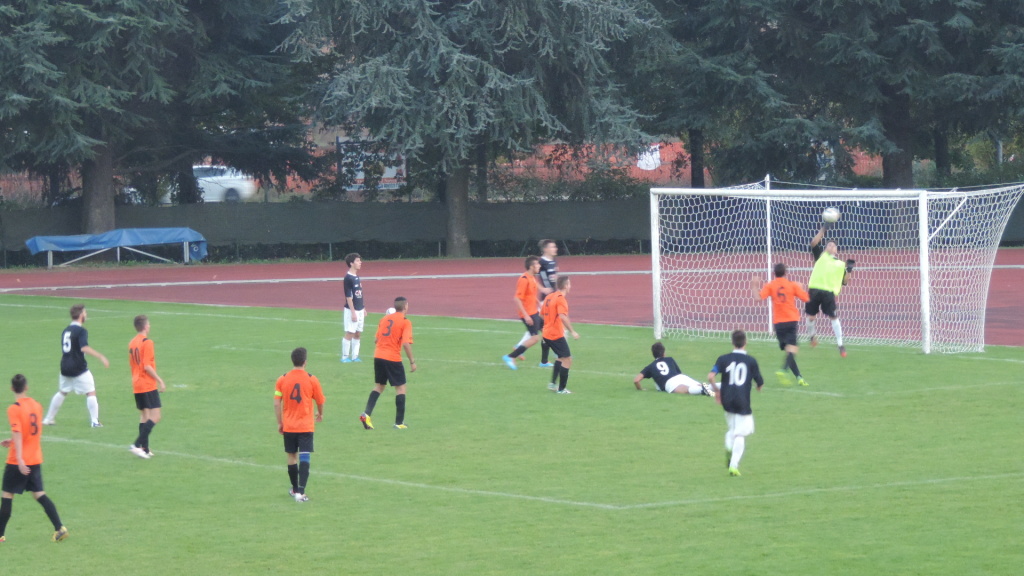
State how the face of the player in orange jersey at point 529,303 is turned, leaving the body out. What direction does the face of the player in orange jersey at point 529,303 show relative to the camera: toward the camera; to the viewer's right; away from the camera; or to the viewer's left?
to the viewer's right

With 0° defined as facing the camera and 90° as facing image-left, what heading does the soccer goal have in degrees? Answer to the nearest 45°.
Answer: approximately 45°

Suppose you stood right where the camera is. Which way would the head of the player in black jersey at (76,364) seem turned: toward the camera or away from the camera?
away from the camera

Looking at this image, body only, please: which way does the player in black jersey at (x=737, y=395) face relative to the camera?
away from the camera

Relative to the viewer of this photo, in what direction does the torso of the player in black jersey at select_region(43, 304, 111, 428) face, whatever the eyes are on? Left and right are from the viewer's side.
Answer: facing away from the viewer and to the right of the viewer

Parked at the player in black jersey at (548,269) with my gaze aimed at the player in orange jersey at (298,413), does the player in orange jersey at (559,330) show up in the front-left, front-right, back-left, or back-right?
front-left

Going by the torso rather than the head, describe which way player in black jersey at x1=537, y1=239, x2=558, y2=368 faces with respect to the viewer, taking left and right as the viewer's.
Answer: facing the viewer and to the right of the viewer

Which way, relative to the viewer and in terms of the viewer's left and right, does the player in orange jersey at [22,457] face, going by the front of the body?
facing away from the viewer and to the left of the viewer

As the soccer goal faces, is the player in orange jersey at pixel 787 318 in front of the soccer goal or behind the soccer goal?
in front

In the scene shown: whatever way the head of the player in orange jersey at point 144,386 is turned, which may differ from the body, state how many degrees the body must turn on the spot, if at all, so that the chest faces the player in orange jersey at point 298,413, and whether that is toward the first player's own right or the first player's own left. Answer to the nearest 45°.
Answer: approximately 90° to the first player's own right

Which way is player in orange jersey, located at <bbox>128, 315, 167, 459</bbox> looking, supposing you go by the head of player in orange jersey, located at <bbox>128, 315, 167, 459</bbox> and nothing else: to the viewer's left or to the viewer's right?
to the viewer's right

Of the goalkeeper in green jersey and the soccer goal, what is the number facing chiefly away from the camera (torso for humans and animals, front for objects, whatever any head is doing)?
0

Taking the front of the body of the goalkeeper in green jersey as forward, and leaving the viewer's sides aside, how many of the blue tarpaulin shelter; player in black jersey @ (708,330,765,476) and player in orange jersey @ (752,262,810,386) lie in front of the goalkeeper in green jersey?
2

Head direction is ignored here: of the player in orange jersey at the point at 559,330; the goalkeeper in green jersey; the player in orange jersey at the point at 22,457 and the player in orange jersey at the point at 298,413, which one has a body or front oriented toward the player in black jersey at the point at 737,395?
the goalkeeper in green jersey

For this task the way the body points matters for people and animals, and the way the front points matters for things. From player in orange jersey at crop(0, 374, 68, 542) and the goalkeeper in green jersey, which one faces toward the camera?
the goalkeeper in green jersey

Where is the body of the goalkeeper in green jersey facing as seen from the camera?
toward the camera

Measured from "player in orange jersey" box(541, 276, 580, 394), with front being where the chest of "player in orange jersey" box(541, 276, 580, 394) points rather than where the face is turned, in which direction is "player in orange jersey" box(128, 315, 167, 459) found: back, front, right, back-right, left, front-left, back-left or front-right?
back

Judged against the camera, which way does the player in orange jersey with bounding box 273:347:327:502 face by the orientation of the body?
away from the camera

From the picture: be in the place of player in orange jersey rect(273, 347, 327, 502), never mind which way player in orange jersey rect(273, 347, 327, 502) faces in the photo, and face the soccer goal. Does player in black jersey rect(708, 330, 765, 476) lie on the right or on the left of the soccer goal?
right
